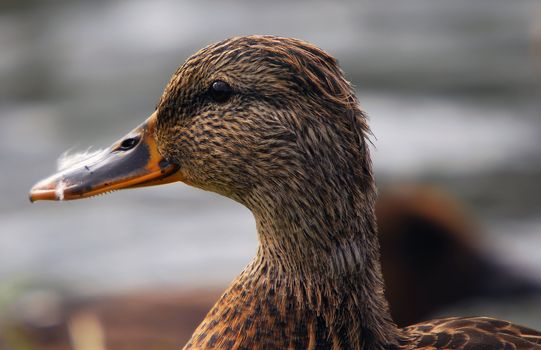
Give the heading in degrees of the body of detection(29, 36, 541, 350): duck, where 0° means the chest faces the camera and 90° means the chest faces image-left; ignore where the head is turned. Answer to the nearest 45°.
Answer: approximately 90°
